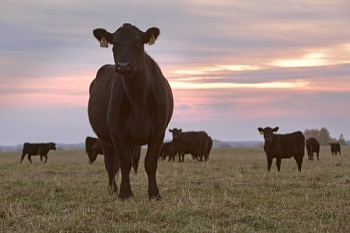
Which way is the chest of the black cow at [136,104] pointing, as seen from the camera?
toward the camera

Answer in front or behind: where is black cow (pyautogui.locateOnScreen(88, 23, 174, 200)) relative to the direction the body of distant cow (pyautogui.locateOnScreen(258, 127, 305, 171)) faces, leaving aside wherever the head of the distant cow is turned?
in front

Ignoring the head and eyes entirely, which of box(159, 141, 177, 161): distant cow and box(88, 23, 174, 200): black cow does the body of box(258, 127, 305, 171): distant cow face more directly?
the black cow

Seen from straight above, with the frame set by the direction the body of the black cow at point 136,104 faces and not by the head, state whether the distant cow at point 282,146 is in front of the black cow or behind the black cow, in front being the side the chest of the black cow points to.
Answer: behind

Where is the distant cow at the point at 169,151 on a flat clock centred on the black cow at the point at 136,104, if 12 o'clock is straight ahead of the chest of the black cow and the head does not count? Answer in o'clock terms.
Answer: The distant cow is roughly at 6 o'clock from the black cow.

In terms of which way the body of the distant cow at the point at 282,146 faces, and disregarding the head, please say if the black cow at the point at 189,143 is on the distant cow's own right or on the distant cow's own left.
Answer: on the distant cow's own right

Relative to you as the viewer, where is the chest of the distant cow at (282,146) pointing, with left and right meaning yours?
facing the viewer and to the left of the viewer

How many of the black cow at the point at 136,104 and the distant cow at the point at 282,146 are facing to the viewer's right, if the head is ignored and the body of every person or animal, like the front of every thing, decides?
0

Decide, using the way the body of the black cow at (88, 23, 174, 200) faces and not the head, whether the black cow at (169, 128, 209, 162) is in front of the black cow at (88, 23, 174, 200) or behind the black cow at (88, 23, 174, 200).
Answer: behind
